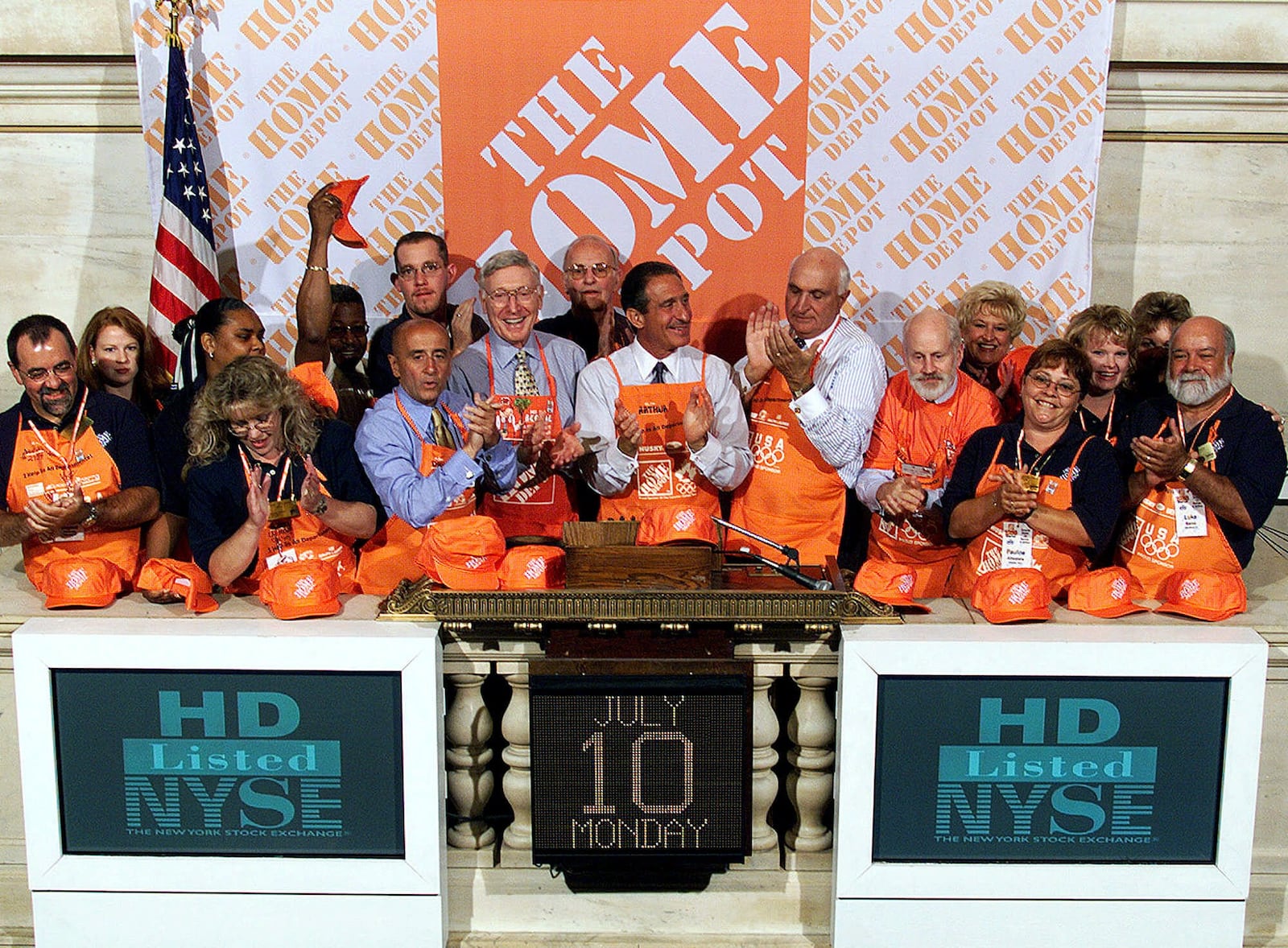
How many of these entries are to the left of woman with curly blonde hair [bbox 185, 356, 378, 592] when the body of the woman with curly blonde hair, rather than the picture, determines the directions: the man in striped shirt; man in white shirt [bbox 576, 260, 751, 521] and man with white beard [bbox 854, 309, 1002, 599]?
3

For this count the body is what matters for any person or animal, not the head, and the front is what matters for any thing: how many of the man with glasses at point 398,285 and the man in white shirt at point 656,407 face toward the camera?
2

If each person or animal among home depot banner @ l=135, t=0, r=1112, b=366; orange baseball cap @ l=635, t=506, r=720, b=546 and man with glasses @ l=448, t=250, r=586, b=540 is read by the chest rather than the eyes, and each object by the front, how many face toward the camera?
3

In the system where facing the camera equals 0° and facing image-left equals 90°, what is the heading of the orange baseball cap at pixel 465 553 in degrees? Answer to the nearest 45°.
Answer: approximately 315°

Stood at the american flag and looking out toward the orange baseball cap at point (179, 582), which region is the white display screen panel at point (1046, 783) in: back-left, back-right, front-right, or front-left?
front-left

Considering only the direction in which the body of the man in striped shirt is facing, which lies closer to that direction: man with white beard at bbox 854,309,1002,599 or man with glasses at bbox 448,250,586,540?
the man with glasses

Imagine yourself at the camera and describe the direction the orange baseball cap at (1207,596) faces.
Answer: facing the viewer and to the left of the viewer

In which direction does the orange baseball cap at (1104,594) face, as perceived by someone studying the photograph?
facing the viewer and to the right of the viewer

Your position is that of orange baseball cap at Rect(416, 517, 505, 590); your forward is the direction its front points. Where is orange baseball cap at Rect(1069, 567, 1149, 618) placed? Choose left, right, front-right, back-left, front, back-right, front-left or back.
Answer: front-left

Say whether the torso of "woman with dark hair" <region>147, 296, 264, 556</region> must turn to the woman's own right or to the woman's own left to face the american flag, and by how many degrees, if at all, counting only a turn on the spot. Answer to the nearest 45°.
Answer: approximately 135° to the woman's own left

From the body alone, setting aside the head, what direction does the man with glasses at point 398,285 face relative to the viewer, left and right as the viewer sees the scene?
facing the viewer

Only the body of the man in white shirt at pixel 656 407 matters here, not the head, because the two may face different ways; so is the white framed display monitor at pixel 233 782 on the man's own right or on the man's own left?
on the man's own right

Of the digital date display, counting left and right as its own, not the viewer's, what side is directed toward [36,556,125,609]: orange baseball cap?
right

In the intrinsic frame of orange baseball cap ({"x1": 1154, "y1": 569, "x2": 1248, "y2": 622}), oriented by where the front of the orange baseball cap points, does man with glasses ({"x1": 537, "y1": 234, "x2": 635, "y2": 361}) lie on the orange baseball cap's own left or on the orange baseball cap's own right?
on the orange baseball cap's own right

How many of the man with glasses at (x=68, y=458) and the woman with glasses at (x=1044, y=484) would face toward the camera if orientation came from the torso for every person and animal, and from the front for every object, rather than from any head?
2

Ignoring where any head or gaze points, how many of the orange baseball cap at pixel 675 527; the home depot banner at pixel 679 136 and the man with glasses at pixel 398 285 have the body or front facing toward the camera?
3

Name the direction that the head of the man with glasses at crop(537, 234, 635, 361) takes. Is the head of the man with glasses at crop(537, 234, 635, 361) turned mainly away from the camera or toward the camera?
toward the camera

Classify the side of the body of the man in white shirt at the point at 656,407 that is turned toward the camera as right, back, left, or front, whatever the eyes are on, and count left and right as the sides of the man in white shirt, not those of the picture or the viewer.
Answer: front

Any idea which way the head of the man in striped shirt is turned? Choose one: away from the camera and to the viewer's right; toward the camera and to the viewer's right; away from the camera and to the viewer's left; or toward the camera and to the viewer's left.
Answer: toward the camera and to the viewer's left

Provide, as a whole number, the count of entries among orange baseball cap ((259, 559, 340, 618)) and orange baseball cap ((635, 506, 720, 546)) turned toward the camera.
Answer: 2
